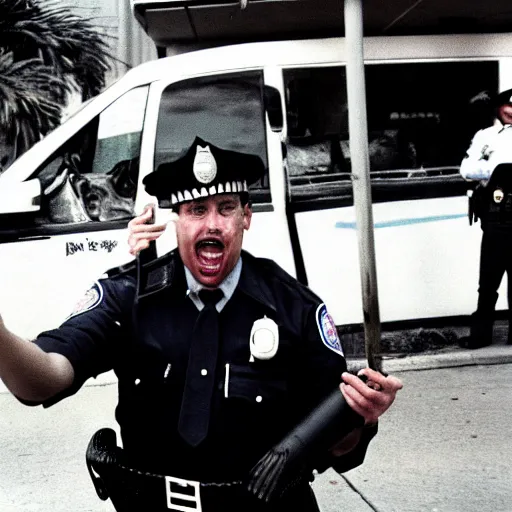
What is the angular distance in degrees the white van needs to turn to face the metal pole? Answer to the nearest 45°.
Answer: approximately 135° to its left

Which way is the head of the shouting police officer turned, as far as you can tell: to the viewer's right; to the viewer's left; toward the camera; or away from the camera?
toward the camera

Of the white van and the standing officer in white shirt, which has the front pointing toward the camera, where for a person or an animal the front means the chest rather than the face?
the standing officer in white shirt

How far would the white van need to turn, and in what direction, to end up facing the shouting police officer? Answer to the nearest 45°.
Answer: approximately 90° to its left

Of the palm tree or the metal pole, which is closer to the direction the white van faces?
the palm tree

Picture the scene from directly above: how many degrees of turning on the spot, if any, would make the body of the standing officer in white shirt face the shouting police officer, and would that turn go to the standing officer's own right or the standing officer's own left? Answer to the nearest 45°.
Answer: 0° — they already face them

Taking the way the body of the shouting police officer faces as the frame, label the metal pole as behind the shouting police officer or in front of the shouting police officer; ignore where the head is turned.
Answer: behind

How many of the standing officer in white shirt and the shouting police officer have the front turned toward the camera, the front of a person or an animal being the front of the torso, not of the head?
2

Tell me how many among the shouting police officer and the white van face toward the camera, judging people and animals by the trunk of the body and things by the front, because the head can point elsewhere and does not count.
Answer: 1

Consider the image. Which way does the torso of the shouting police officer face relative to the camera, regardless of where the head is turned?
toward the camera

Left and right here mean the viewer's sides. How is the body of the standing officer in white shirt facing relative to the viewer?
facing the viewer

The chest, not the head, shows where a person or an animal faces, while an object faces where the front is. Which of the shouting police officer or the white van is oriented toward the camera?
the shouting police officer

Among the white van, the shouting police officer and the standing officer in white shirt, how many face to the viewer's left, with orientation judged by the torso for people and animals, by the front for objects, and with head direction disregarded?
1

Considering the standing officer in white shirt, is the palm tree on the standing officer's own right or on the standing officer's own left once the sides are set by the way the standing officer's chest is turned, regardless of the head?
on the standing officer's own right

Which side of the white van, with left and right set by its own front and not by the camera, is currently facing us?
left

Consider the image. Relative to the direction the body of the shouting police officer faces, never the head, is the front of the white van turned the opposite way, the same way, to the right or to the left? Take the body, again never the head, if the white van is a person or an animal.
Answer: to the right
